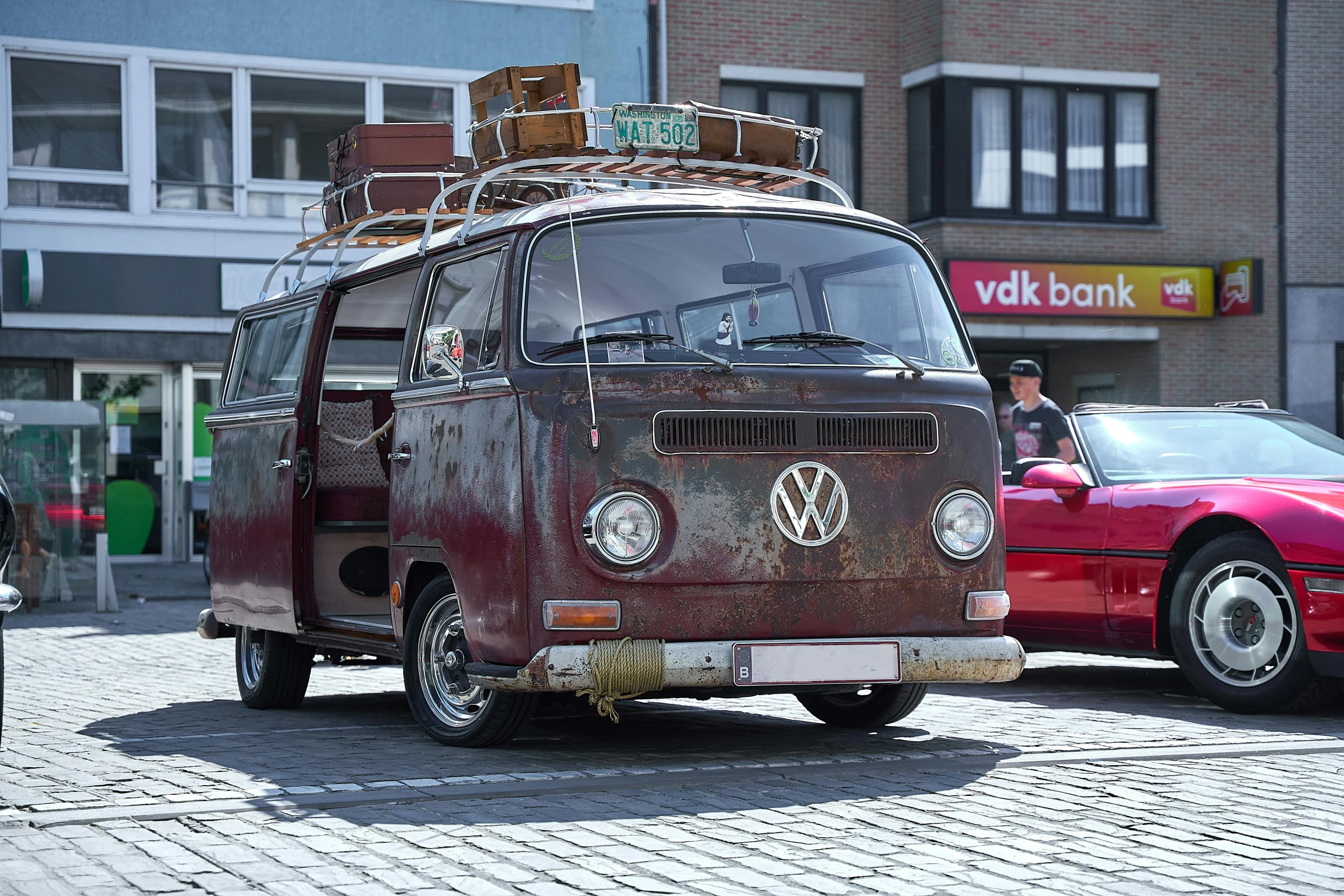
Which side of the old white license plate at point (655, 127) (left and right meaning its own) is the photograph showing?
front

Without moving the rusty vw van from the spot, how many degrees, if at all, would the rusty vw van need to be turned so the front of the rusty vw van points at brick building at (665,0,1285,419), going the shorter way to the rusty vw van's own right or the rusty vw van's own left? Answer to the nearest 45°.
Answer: approximately 135° to the rusty vw van's own left

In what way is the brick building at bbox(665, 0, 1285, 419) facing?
toward the camera

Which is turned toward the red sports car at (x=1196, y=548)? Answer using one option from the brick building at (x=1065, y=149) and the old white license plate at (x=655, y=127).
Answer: the brick building

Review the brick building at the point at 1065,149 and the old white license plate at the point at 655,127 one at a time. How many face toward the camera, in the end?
2

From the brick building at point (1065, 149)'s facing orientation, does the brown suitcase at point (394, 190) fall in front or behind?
in front

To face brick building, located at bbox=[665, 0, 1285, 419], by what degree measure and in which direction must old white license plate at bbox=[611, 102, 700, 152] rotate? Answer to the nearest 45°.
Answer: approximately 180°

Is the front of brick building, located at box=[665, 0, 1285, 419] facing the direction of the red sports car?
yes

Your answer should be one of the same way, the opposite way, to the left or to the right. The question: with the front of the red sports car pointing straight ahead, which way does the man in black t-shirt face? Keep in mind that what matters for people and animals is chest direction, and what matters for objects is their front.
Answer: to the right
